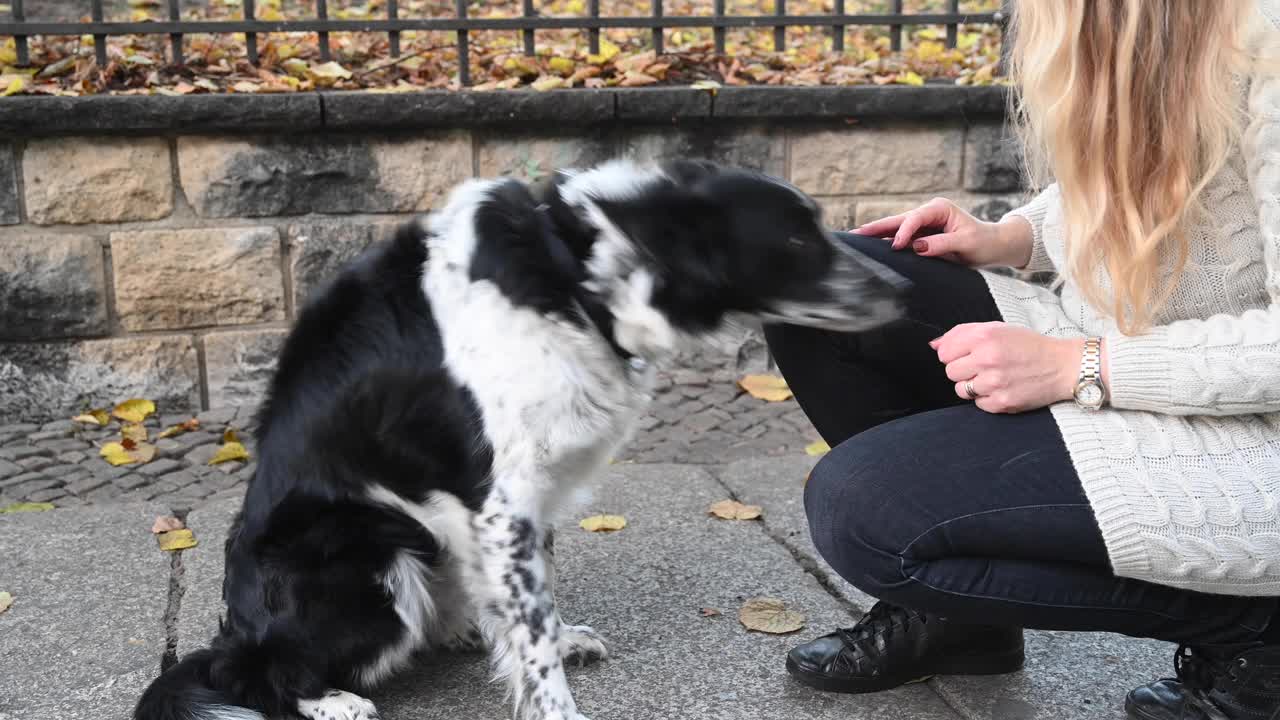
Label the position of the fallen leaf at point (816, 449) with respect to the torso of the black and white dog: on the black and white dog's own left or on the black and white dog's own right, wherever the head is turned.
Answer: on the black and white dog's own left

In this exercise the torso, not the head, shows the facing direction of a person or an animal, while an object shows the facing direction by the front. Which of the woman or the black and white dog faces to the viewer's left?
the woman

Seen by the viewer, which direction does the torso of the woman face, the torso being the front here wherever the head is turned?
to the viewer's left

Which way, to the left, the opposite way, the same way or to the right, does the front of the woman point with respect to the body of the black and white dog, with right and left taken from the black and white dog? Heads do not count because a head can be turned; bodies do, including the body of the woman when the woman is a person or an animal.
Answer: the opposite way

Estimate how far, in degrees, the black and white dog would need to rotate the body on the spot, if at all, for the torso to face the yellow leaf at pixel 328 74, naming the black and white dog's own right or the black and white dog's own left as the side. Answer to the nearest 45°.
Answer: approximately 90° to the black and white dog's own left

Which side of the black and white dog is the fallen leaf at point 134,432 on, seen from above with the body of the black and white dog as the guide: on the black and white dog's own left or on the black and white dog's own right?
on the black and white dog's own left

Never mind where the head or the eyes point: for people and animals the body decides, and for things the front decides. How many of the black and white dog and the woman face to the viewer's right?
1

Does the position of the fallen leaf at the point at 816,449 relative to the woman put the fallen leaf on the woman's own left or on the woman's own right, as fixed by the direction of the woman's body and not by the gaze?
on the woman's own right

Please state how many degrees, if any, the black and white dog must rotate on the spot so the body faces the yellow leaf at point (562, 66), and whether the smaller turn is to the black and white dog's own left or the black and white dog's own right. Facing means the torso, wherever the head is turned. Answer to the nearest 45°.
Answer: approximately 90° to the black and white dog's own left

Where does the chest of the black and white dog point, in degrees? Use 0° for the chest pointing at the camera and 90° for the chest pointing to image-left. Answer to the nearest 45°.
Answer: approximately 270°
